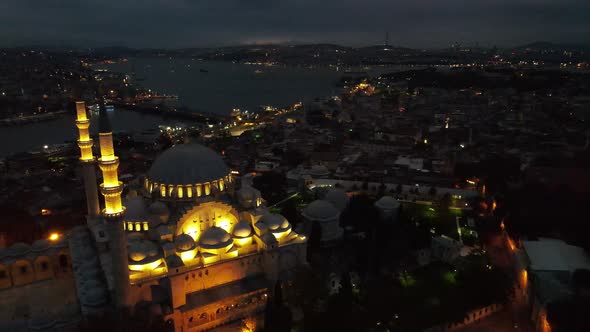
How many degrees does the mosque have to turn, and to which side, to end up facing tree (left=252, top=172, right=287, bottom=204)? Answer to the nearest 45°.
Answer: approximately 180°

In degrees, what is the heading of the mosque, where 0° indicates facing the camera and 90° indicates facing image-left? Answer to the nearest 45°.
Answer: approximately 45°

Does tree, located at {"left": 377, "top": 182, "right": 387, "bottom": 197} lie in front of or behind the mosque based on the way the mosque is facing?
behind

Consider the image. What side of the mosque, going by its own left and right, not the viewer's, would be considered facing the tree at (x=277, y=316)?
left

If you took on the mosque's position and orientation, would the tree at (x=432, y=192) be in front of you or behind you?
behind
